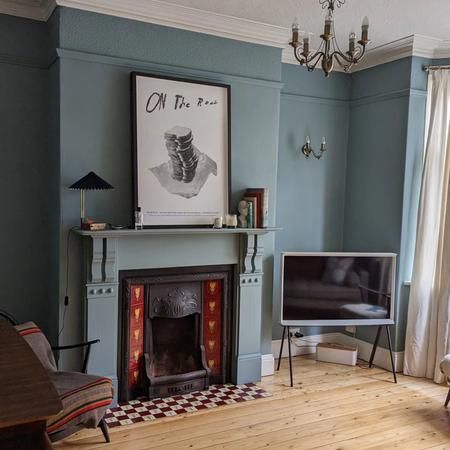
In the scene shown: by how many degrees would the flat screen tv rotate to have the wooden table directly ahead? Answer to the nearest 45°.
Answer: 0° — it already faces it

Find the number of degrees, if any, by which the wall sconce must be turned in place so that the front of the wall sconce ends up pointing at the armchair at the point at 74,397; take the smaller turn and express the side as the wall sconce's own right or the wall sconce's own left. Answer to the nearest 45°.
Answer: approximately 90° to the wall sconce's own right

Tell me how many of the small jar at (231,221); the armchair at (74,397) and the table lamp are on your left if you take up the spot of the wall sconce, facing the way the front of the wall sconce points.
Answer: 0

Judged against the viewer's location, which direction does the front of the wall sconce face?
facing the viewer and to the right of the viewer

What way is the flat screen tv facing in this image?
toward the camera

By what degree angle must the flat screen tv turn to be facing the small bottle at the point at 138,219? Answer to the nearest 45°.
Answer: approximately 45° to its right

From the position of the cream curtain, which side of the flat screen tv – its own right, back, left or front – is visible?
left

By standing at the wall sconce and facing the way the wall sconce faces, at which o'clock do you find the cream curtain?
The cream curtain is roughly at 11 o'clock from the wall sconce.

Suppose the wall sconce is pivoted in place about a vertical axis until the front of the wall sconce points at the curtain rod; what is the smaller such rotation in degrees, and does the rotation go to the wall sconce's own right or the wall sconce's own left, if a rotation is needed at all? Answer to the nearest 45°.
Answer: approximately 45° to the wall sconce's own left

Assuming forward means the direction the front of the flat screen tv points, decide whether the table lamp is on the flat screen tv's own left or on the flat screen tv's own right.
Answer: on the flat screen tv's own right

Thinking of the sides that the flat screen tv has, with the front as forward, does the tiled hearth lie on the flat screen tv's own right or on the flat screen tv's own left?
on the flat screen tv's own right

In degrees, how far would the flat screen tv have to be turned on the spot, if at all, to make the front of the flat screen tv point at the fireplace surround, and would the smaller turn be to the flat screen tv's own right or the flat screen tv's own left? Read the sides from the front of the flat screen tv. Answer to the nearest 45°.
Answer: approximately 45° to the flat screen tv's own right

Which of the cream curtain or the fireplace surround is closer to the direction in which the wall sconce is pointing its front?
the cream curtain

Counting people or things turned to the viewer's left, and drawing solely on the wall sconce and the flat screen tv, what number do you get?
0
